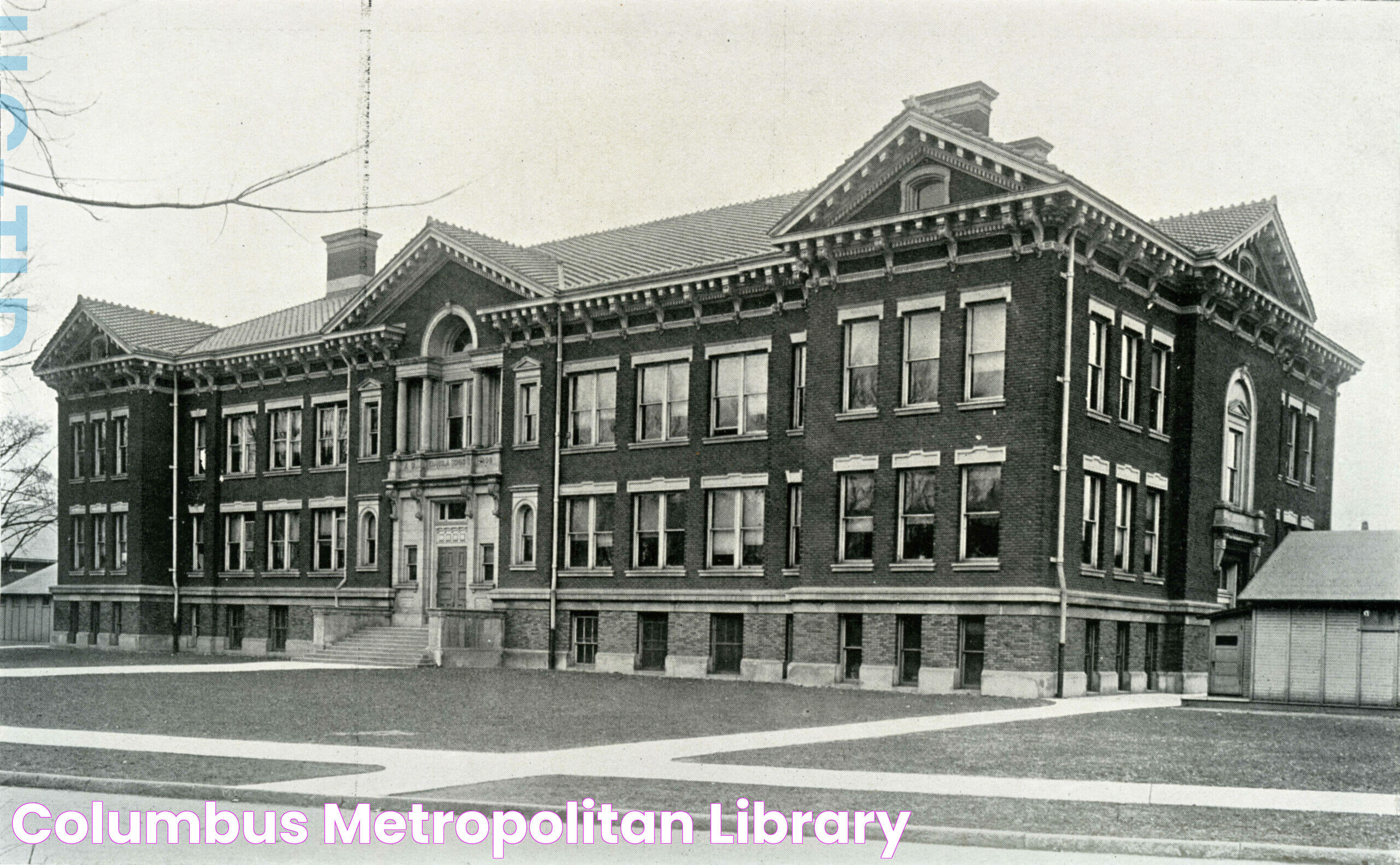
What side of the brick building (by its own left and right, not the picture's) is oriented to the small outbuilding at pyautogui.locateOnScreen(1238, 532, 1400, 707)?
left

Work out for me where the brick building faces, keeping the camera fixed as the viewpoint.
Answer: facing the viewer and to the left of the viewer
